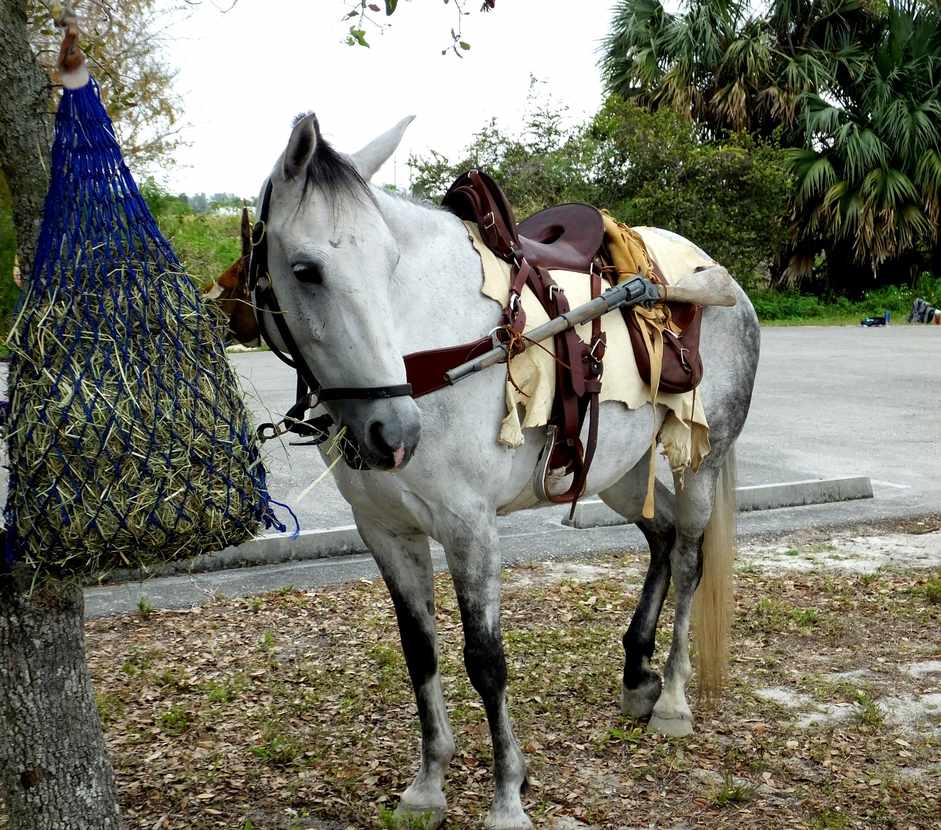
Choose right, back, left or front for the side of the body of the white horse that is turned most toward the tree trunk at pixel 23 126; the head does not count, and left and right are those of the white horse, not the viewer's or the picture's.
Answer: front

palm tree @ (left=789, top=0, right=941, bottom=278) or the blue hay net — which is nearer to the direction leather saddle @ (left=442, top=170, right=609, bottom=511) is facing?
the blue hay net

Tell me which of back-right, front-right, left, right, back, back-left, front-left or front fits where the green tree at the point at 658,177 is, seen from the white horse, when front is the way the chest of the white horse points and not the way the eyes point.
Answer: back-right

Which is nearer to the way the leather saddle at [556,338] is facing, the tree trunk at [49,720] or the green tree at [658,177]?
the tree trunk

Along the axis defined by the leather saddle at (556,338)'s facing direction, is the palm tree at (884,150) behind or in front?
behind

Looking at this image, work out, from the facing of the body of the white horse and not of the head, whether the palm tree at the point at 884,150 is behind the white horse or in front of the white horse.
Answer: behind

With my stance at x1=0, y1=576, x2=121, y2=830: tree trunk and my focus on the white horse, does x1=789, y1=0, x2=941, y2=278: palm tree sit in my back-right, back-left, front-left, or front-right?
front-left

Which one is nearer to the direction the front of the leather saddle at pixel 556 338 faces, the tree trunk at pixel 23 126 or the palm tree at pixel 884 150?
the tree trunk

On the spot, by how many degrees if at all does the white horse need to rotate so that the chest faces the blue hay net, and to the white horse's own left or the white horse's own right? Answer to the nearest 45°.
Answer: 0° — it already faces it

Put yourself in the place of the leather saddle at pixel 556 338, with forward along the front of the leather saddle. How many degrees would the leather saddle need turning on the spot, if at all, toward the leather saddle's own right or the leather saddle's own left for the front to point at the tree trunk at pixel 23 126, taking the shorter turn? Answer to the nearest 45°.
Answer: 0° — it already faces it

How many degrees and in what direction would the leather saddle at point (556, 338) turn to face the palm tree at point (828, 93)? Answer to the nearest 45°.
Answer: approximately 135° to its right

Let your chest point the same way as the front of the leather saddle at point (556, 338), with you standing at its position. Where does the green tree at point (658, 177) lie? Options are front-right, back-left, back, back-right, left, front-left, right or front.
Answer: back-right

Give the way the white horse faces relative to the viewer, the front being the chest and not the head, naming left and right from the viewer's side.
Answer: facing the viewer and to the left of the viewer
